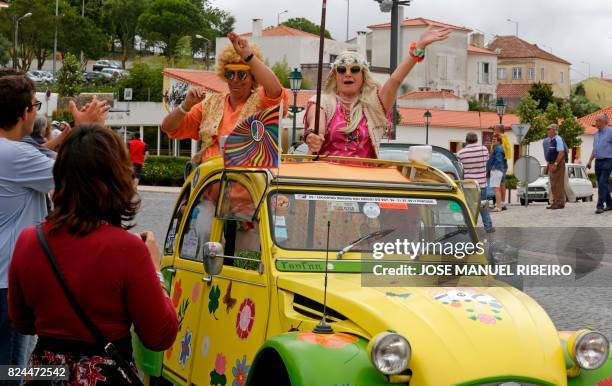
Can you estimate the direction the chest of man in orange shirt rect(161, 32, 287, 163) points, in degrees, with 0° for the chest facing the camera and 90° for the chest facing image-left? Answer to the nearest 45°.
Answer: approximately 0°

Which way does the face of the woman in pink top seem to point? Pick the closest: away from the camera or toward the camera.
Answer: toward the camera

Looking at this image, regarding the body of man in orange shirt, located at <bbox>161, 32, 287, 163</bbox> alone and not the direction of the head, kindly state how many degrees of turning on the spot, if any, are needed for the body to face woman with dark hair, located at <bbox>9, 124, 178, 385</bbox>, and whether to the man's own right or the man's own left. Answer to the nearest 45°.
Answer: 0° — they already face them

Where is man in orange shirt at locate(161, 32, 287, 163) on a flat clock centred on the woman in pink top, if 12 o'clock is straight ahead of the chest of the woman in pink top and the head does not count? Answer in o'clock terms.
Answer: The man in orange shirt is roughly at 3 o'clock from the woman in pink top.

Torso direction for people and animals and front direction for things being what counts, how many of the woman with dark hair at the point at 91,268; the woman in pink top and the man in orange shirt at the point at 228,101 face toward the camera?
2

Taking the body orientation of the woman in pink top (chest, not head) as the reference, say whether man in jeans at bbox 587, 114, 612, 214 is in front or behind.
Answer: behind

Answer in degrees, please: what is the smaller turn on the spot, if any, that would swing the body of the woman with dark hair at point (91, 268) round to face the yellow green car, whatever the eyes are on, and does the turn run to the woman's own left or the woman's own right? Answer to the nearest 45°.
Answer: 0° — they already face it

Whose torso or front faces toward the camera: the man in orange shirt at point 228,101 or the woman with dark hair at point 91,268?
the man in orange shirt

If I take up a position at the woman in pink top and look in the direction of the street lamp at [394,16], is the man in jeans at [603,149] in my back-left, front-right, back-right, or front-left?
front-right

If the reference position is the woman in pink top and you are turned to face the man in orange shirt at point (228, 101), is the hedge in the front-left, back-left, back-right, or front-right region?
front-right

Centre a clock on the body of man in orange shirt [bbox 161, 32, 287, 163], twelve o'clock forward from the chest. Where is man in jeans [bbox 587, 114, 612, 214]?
The man in jeans is roughly at 7 o'clock from the man in orange shirt.

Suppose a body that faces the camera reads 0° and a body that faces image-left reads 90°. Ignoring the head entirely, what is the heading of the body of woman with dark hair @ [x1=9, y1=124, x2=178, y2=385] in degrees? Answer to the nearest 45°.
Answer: approximately 225°

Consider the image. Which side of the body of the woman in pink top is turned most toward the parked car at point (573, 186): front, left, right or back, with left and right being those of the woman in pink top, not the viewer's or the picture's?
back

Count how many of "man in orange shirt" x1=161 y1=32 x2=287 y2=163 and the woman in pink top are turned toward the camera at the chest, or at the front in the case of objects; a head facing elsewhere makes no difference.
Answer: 2

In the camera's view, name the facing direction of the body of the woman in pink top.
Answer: toward the camera

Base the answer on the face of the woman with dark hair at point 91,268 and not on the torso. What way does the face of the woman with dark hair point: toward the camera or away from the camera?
away from the camera
